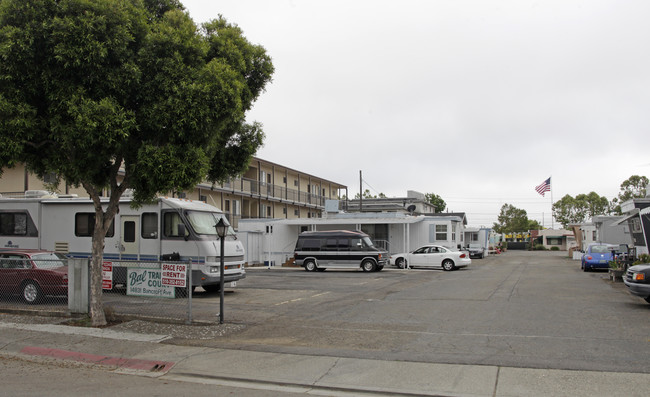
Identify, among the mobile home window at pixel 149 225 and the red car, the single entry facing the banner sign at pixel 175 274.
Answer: the mobile home window

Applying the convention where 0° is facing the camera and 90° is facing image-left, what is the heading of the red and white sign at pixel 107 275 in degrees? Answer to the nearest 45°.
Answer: approximately 0°

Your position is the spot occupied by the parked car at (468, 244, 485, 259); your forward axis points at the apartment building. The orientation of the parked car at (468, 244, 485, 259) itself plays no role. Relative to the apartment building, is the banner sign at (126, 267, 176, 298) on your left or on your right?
left

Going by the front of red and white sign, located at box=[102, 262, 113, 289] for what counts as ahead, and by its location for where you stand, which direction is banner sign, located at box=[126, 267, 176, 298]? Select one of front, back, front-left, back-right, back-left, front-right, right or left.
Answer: front-left

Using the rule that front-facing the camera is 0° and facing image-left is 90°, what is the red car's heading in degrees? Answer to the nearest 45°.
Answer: approximately 135°

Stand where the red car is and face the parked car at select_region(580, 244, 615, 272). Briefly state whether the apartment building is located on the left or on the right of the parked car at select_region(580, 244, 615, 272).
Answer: left

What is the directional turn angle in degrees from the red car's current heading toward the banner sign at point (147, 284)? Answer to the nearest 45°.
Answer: approximately 180°

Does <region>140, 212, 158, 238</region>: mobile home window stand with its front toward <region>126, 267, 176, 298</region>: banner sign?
yes

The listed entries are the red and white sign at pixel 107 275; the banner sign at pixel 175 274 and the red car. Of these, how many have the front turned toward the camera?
2

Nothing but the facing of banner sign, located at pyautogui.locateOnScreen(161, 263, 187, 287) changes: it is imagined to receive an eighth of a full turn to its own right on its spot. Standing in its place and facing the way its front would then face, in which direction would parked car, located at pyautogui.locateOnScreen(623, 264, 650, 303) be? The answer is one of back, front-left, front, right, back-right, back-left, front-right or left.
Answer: back-left

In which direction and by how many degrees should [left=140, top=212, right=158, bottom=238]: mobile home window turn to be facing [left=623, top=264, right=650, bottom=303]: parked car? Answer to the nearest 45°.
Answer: approximately 45° to its left

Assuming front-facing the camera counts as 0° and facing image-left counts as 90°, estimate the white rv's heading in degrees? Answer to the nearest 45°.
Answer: approximately 315°
